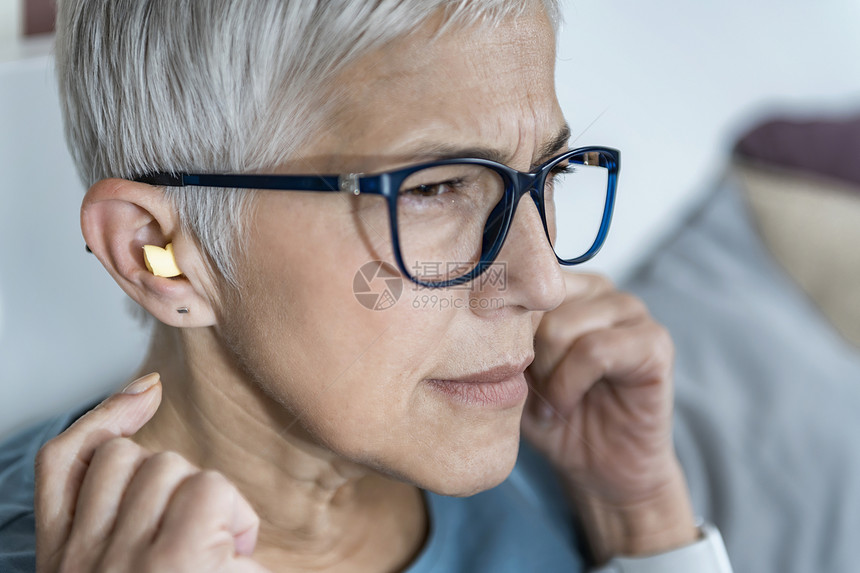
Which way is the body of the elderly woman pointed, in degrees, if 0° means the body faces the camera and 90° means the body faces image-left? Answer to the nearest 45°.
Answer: approximately 315°

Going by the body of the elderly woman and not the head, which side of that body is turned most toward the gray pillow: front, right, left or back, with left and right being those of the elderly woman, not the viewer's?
left
